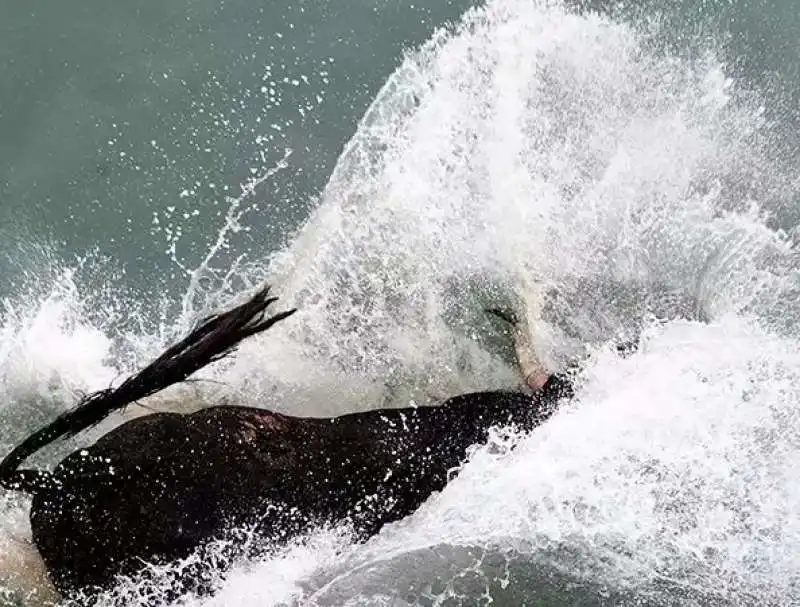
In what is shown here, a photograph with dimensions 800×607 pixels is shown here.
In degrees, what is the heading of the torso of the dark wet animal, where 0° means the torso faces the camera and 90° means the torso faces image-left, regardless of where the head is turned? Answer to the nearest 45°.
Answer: approximately 270°
